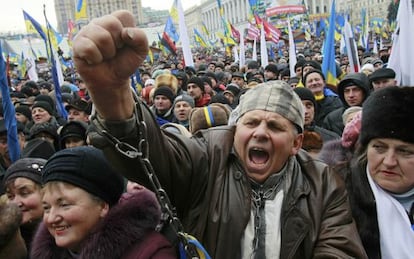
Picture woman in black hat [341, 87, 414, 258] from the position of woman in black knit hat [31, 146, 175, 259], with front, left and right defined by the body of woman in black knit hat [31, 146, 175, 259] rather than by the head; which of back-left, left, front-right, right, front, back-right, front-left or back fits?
back-left

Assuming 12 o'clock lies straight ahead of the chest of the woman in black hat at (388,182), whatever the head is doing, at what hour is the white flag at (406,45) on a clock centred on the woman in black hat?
The white flag is roughly at 6 o'clock from the woman in black hat.

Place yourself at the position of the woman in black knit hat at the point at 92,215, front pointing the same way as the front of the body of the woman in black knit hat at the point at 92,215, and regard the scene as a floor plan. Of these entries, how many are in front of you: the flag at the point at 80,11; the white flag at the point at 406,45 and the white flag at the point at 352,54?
0

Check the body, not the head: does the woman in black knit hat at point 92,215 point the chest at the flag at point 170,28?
no

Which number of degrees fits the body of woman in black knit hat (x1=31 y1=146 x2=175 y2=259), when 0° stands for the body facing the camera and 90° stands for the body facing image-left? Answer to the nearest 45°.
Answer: approximately 45°

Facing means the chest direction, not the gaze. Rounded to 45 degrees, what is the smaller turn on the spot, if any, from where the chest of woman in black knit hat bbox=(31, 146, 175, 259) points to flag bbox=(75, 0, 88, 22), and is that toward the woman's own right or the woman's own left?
approximately 135° to the woman's own right

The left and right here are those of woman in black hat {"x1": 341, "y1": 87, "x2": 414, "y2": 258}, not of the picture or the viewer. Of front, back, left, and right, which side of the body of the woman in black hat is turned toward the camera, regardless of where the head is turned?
front

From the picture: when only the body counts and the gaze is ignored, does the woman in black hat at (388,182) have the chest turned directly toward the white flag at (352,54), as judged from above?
no

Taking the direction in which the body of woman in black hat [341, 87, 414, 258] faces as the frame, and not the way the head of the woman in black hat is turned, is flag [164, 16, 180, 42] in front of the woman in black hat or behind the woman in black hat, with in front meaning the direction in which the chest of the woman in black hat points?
behind

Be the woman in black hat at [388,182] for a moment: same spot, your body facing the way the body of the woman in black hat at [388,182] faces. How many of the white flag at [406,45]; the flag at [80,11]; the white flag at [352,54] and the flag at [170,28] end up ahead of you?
0

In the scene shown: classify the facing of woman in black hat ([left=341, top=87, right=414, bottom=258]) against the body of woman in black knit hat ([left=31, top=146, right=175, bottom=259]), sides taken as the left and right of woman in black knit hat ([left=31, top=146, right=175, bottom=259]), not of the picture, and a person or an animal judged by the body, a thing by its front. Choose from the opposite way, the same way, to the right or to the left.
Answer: the same way

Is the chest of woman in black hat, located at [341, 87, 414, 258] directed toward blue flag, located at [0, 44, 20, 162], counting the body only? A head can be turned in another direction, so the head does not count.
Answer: no

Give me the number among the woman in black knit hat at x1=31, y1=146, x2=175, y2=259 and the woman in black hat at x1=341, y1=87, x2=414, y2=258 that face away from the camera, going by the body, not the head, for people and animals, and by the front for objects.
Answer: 0

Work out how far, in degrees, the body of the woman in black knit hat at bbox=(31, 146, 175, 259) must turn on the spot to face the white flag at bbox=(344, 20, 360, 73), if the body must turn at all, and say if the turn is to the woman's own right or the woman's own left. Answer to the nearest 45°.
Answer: approximately 180°
